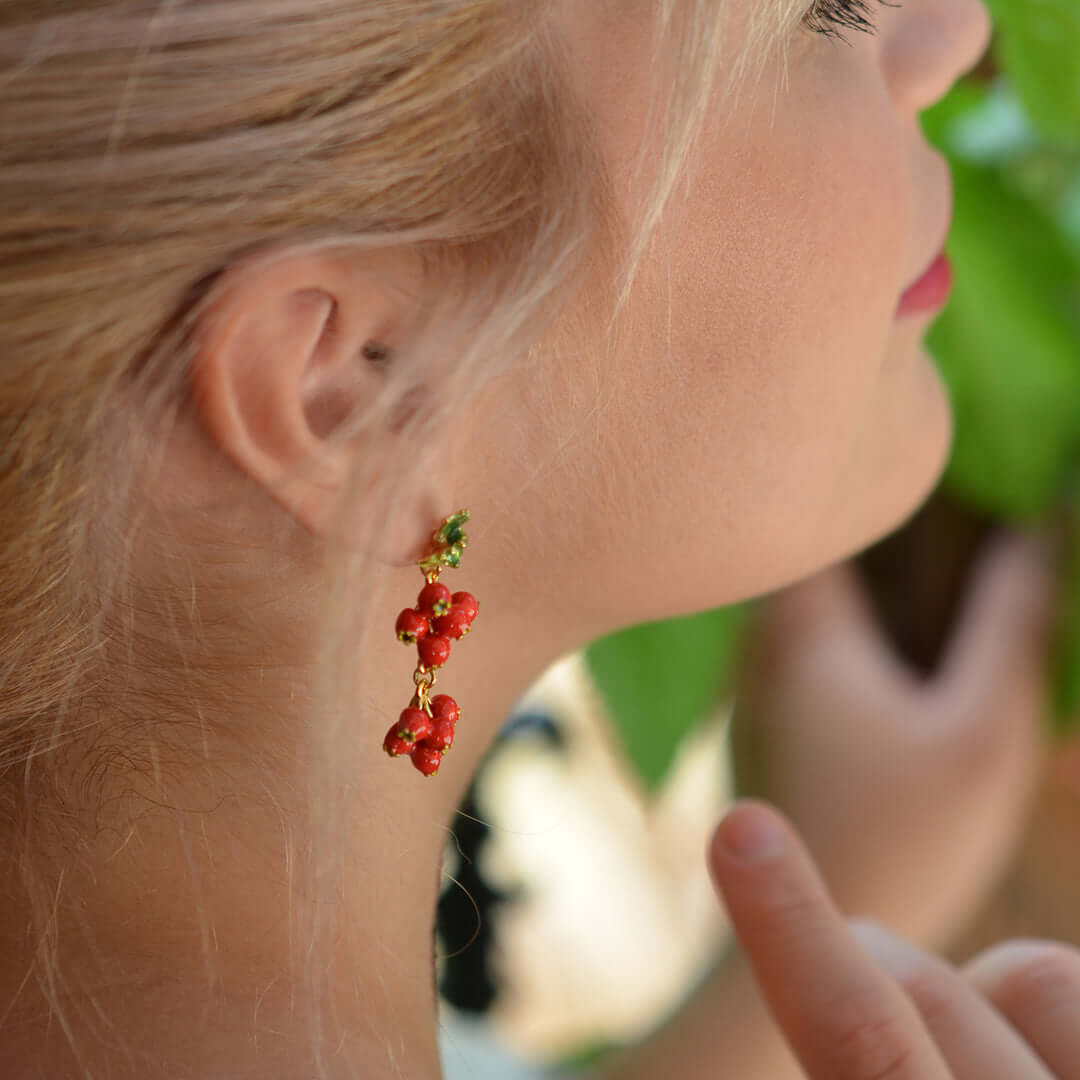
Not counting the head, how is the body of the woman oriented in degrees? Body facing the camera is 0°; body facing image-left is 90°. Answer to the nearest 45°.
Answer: approximately 270°

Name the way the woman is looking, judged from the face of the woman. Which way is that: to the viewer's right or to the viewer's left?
to the viewer's right

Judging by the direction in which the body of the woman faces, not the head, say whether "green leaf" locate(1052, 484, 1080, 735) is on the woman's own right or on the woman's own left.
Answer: on the woman's own left
